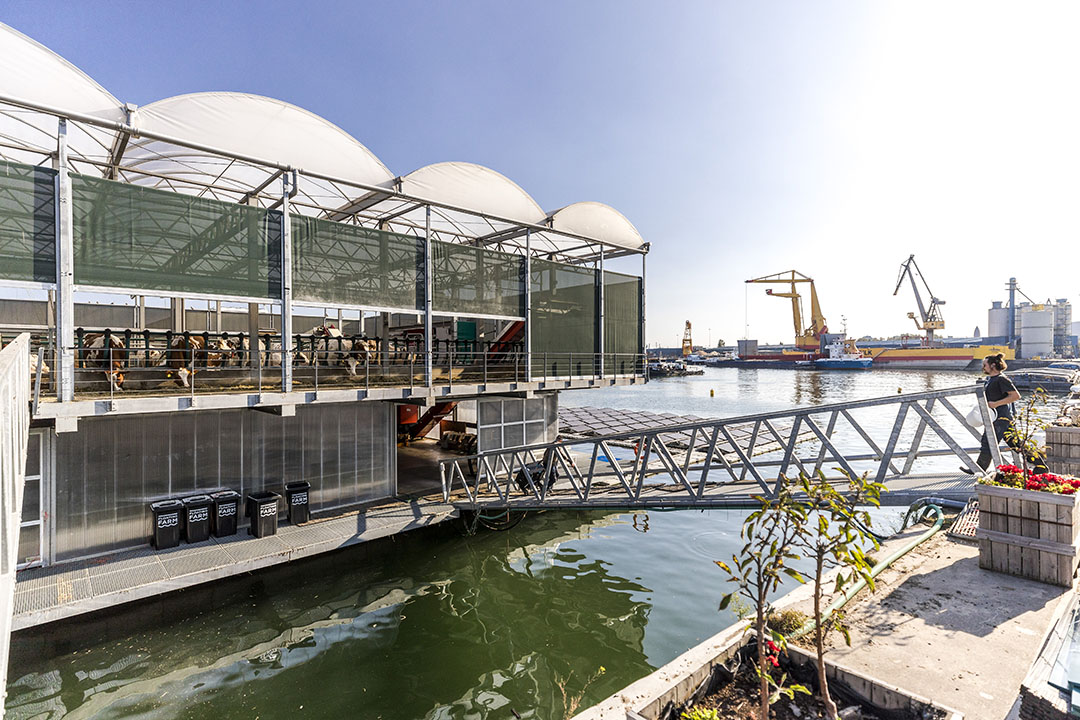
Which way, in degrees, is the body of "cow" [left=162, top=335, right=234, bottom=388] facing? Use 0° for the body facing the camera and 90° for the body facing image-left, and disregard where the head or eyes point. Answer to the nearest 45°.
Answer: approximately 0°

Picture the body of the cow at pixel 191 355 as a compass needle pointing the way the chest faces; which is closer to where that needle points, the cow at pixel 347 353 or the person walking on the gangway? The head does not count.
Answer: the person walking on the gangway

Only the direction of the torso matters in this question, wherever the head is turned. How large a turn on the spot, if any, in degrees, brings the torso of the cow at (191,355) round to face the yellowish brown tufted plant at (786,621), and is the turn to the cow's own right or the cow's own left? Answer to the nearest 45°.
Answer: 0° — it already faces it

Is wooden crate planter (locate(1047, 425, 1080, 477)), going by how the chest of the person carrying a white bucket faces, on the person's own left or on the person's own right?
on the person's own right

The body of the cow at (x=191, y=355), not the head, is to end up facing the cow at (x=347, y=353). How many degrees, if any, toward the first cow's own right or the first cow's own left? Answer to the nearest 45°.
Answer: approximately 90° to the first cow's own left

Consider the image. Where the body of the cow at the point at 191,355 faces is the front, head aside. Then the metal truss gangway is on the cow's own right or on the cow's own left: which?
on the cow's own left
